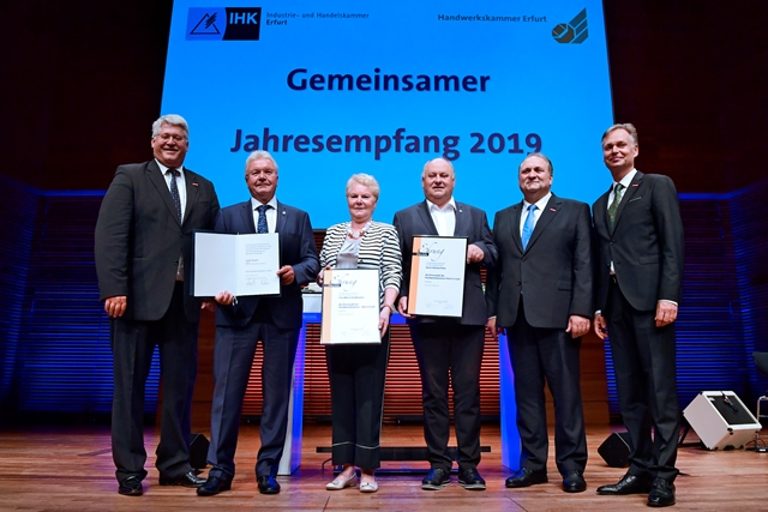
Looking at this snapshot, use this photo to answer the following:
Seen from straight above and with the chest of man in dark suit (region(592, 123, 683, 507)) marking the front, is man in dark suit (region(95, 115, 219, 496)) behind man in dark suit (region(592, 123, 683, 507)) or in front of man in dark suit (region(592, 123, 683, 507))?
in front

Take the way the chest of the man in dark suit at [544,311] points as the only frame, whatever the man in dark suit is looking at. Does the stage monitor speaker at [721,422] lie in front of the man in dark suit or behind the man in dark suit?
behind

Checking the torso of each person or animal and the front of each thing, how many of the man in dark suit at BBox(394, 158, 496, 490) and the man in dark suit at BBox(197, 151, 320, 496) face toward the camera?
2

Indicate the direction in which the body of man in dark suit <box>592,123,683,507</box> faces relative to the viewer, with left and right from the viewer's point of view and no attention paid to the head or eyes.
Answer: facing the viewer and to the left of the viewer

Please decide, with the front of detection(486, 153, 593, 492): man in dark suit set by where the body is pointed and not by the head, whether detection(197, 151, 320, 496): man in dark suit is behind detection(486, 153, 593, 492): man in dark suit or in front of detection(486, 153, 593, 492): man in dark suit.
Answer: in front

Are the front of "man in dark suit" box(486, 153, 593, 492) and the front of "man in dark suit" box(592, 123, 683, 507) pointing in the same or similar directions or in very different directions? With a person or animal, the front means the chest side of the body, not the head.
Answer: same or similar directions

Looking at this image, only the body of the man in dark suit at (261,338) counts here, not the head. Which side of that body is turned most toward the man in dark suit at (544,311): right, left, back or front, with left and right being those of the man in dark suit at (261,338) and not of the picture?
left

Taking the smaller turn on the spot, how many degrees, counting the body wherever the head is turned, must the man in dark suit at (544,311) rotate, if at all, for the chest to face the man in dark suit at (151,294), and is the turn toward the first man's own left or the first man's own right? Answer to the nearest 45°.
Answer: approximately 45° to the first man's own right

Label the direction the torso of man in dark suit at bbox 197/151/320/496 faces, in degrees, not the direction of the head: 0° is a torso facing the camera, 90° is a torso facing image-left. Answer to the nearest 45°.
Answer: approximately 0°

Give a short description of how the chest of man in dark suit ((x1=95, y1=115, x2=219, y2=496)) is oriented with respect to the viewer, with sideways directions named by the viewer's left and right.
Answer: facing the viewer and to the right of the viewer

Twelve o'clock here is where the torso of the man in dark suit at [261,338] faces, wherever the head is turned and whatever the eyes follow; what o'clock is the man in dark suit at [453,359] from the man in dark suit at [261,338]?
the man in dark suit at [453,359] is roughly at 9 o'clock from the man in dark suit at [261,338].

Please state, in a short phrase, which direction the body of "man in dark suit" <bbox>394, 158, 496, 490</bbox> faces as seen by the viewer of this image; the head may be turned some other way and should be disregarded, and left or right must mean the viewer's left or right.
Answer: facing the viewer
